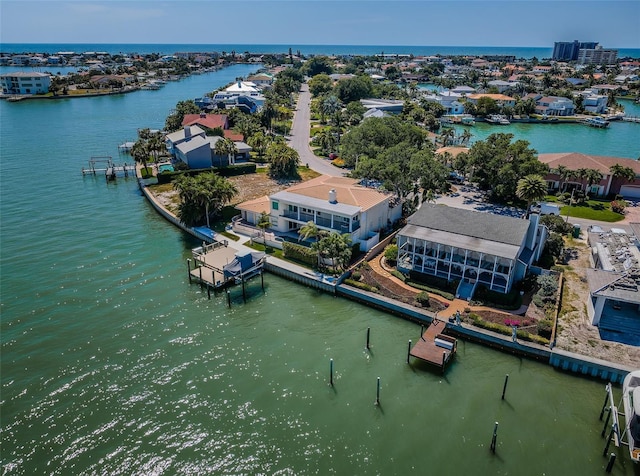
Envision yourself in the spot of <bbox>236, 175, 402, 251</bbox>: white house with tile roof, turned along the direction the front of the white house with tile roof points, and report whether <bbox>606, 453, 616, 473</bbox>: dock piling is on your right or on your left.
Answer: on your left

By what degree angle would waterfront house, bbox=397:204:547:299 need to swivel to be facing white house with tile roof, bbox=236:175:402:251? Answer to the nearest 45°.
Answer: approximately 45° to its right

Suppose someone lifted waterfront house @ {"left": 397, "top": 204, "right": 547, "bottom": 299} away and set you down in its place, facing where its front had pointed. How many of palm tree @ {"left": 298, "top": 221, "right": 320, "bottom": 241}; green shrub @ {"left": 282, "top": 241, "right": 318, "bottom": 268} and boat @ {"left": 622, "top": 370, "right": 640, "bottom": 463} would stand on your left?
1

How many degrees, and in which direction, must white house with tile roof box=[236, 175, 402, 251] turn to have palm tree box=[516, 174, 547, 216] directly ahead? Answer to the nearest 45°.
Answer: approximately 135° to its left

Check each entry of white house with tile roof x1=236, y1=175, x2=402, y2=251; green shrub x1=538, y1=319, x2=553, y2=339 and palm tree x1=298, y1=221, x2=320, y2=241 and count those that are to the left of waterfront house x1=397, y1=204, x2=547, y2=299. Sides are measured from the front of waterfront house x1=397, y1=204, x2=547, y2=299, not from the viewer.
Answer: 1
